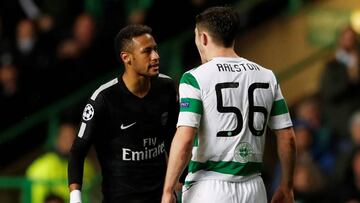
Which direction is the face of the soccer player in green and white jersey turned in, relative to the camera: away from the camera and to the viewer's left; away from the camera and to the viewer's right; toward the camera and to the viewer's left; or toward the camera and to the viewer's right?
away from the camera and to the viewer's left

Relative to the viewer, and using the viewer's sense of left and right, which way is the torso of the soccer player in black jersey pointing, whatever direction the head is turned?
facing the viewer and to the right of the viewer

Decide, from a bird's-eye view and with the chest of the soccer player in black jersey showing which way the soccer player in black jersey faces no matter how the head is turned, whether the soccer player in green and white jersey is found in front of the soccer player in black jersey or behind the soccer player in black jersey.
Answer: in front
